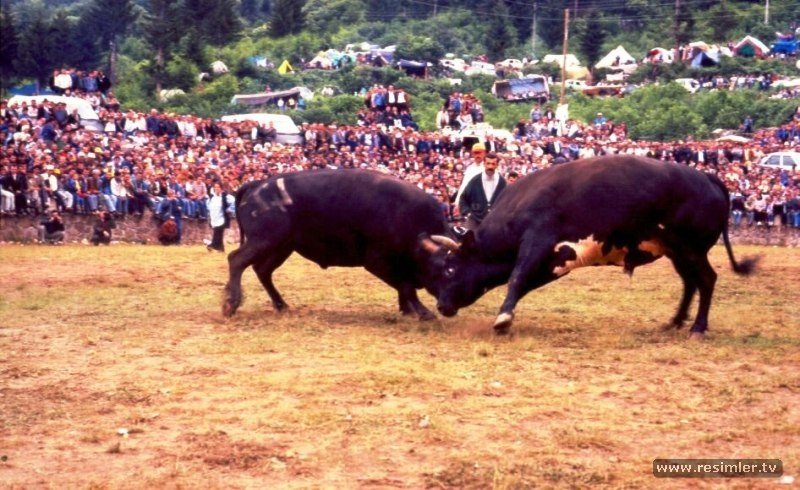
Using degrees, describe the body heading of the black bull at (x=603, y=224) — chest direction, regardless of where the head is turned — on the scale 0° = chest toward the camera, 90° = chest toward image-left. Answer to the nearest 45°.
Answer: approximately 90°

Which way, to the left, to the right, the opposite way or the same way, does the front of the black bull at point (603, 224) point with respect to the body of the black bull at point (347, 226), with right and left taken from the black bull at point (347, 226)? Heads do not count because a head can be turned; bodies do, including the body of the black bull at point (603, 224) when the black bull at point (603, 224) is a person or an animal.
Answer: the opposite way

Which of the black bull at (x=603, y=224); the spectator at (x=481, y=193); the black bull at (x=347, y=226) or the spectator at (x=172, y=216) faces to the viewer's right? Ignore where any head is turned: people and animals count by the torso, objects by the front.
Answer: the black bull at (x=347, y=226)

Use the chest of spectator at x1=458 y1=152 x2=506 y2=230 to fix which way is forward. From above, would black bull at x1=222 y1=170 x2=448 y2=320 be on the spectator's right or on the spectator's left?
on the spectator's right

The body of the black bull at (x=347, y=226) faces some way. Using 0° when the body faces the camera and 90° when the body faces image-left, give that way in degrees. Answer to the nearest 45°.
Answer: approximately 270°

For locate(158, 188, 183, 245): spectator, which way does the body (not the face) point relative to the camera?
toward the camera

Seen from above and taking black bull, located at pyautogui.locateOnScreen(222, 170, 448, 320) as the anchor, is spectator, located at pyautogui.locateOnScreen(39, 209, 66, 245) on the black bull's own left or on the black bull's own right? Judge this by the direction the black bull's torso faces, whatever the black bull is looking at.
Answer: on the black bull's own left

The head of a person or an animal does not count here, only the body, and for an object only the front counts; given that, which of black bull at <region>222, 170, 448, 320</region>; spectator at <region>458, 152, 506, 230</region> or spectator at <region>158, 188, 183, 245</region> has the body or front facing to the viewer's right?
the black bull

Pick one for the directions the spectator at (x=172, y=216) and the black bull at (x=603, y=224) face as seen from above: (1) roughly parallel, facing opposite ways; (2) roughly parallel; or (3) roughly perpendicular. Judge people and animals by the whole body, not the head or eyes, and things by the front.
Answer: roughly perpendicular

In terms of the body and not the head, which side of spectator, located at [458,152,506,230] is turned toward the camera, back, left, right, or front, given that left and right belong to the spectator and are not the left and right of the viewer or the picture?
front

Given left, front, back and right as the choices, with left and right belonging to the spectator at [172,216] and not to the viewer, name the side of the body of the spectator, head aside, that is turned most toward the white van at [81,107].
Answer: back

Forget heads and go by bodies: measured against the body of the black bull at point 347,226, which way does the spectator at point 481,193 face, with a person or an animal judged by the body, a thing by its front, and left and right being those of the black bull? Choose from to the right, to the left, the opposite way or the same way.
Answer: to the right
